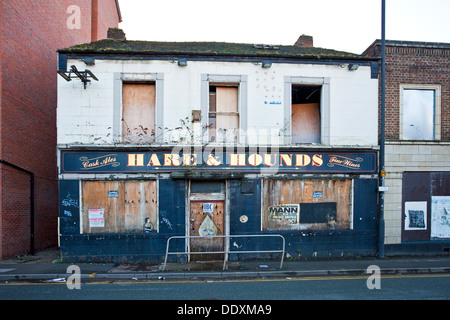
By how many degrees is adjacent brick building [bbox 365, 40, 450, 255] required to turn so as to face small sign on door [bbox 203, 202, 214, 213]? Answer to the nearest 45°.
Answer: approximately 45° to its right

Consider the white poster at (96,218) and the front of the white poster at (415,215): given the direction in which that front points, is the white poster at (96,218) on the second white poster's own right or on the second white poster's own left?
on the second white poster's own right

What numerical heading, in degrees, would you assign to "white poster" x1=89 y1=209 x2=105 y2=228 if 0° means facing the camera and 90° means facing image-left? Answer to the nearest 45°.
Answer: approximately 0°

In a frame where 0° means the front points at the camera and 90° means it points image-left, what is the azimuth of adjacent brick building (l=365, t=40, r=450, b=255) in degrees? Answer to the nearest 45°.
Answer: approximately 0°

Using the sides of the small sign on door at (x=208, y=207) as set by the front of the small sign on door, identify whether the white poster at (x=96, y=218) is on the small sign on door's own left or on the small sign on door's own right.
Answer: on the small sign on door's own right

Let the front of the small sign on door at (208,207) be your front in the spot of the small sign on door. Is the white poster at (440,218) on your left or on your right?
on your left
